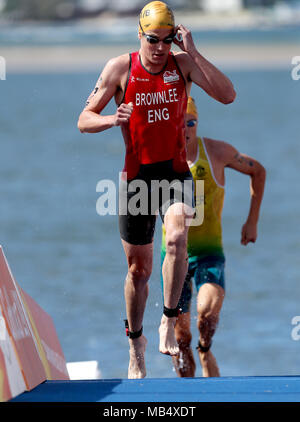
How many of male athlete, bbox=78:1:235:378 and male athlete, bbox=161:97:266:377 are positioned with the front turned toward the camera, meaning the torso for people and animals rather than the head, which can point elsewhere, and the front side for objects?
2

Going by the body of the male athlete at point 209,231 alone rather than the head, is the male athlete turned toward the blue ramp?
yes

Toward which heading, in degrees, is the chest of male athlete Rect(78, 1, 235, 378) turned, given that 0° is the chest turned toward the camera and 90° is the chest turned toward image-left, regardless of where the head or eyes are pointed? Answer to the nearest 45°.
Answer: approximately 0°

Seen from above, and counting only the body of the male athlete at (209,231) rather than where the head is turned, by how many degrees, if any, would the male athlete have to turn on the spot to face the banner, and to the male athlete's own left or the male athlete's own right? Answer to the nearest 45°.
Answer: approximately 45° to the male athlete's own right

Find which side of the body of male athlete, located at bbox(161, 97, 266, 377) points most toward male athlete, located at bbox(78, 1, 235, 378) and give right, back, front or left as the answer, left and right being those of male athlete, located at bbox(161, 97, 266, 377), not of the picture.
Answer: front

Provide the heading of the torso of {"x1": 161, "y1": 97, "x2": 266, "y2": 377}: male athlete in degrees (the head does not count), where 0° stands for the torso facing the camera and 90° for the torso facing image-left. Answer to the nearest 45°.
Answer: approximately 0°

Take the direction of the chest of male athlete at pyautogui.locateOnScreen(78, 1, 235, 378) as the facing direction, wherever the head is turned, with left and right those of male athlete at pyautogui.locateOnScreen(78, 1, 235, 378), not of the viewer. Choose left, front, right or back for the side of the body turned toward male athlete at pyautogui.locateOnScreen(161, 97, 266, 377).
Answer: back
